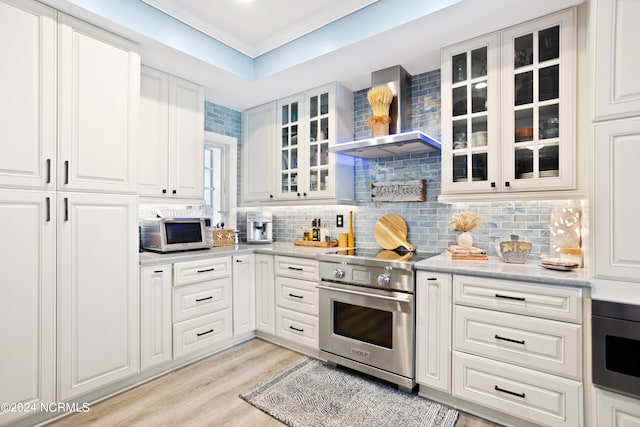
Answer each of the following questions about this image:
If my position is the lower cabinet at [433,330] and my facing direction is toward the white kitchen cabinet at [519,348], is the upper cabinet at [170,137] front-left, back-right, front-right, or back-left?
back-right

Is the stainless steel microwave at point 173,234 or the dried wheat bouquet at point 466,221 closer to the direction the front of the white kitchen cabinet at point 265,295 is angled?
the stainless steel microwave

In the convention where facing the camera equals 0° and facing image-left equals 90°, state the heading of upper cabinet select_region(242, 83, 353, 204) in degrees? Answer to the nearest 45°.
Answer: approximately 45°

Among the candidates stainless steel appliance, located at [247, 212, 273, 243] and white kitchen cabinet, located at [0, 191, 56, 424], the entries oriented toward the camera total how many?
2

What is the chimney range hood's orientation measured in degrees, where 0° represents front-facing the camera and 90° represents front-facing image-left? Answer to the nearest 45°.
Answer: approximately 45°

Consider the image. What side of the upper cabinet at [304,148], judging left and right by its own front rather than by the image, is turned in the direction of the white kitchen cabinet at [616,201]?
left

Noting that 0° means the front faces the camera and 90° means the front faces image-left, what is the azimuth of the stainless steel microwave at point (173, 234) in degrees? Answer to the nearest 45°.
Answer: approximately 315°

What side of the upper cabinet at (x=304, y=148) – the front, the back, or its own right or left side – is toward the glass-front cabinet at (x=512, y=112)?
left

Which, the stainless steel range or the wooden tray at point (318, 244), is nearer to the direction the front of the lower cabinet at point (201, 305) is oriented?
the stainless steel range

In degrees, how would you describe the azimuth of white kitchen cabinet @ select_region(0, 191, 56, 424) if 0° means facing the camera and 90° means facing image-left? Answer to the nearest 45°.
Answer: approximately 0°

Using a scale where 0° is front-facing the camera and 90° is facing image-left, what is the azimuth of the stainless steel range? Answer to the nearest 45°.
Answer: approximately 45°
